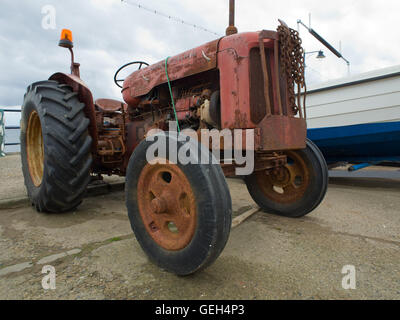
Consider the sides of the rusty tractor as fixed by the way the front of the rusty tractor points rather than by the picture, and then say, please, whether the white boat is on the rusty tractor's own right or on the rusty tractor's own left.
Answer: on the rusty tractor's own left

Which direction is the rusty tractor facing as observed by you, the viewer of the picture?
facing the viewer and to the right of the viewer
